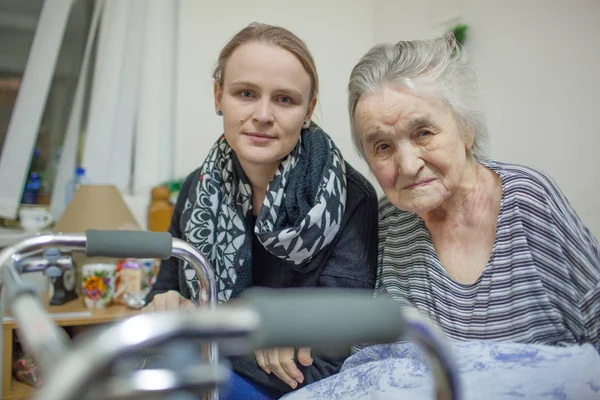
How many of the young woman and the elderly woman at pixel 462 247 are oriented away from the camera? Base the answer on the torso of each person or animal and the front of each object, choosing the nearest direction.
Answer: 0

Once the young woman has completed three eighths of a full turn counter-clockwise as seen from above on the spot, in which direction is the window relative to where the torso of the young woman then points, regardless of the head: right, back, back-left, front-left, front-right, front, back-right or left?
left

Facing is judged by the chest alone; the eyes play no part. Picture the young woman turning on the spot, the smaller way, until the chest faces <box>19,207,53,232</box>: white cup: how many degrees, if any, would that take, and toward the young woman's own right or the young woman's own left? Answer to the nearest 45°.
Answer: approximately 135° to the young woman's own right

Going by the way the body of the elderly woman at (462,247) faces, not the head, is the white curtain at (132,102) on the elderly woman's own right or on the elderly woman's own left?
on the elderly woman's own right

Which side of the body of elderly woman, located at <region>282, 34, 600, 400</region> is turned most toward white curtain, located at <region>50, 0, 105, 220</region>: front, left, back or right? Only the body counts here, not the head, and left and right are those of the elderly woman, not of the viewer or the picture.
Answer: right

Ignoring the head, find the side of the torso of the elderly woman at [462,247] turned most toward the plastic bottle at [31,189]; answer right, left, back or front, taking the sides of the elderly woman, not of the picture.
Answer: right

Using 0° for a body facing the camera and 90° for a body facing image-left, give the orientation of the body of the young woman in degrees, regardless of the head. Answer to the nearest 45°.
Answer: approximately 0°

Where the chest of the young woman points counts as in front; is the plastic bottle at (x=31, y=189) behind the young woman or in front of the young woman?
behind

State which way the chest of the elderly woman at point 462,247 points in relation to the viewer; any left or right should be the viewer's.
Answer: facing the viewer and to the left of the viewer
